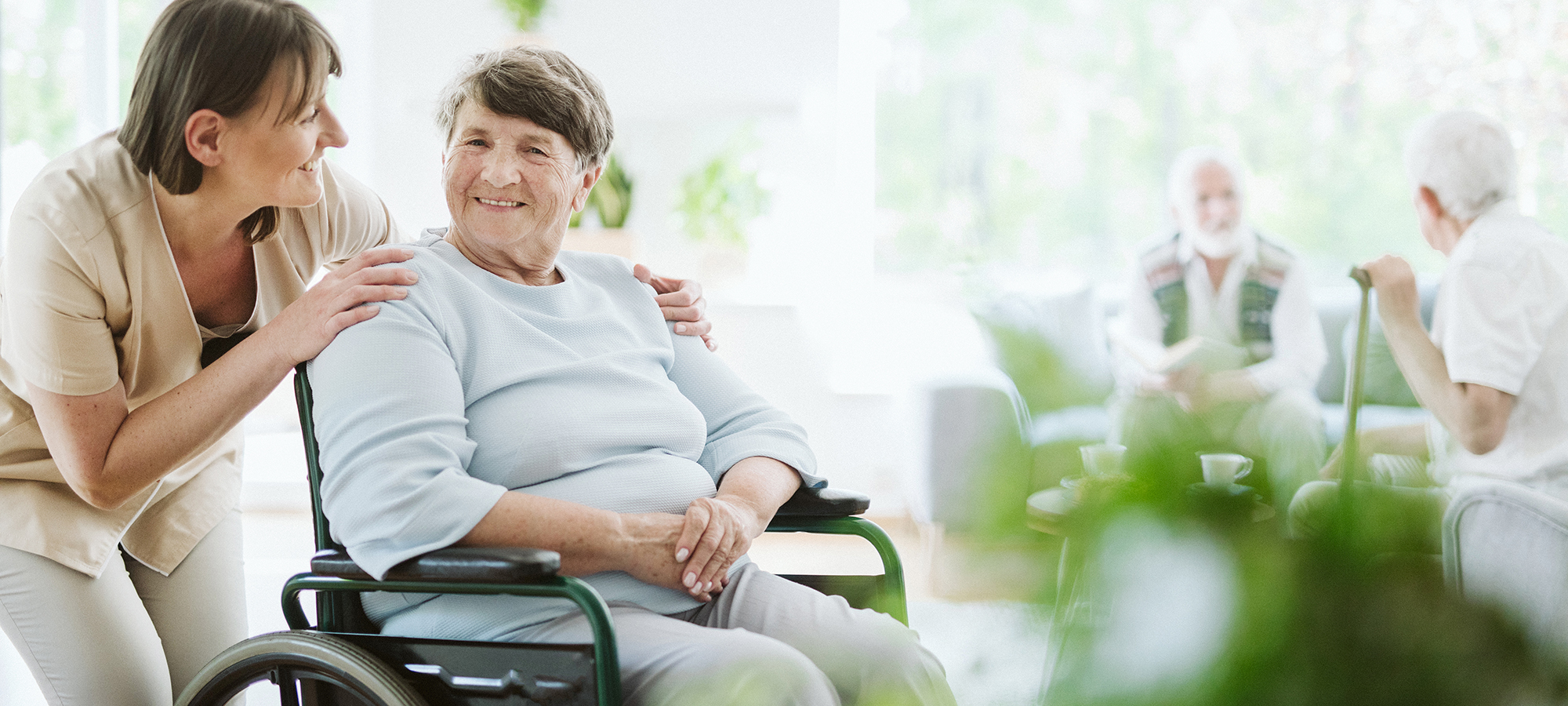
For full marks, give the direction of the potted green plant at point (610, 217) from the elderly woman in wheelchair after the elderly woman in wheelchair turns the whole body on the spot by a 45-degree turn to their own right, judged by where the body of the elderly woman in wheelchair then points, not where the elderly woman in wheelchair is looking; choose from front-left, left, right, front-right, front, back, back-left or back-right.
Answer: back

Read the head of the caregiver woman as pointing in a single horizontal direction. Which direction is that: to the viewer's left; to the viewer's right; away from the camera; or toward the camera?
to the viewer's right

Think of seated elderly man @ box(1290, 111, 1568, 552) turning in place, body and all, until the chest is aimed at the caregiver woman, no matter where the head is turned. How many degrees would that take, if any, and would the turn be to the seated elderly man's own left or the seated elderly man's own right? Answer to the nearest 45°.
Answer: approximately 90° to the seated elderly man's own left

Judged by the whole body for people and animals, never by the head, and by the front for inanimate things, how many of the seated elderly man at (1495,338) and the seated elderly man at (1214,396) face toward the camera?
1

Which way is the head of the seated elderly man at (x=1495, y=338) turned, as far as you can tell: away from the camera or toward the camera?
away from the camera

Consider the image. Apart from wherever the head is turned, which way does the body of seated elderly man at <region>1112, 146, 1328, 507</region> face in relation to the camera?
toward the camera

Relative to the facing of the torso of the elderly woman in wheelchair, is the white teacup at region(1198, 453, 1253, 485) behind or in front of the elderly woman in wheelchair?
behind

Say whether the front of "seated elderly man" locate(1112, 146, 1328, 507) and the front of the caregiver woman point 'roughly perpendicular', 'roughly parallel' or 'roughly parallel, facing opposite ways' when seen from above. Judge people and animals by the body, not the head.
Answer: roughly perpendicular

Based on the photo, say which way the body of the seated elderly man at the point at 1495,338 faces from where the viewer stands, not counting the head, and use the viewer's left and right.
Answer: facing away from the viewer and to the left of the viewer

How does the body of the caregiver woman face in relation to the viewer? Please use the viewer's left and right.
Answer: facing the viewer and to the right of the viewer

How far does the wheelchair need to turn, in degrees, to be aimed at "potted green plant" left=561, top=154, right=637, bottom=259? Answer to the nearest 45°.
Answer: approximately 135° to its left
